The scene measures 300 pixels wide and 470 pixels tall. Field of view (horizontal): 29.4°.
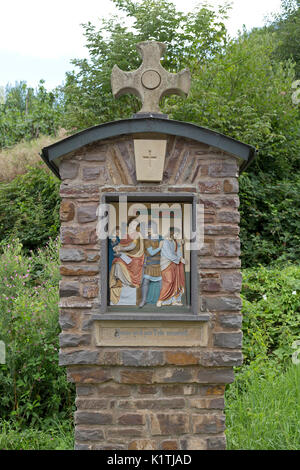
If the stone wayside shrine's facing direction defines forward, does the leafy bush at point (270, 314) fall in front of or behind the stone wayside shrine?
behind

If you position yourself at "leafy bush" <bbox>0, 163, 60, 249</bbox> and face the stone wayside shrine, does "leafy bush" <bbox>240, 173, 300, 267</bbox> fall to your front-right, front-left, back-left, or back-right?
front-left

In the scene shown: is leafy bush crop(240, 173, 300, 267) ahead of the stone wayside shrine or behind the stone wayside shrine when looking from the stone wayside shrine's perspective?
behind

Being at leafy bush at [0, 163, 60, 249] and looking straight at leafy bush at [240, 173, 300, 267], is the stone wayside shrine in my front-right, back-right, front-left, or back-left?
front-right

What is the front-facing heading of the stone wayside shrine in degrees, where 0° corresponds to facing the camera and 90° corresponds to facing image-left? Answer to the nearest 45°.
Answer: approximately 0°
